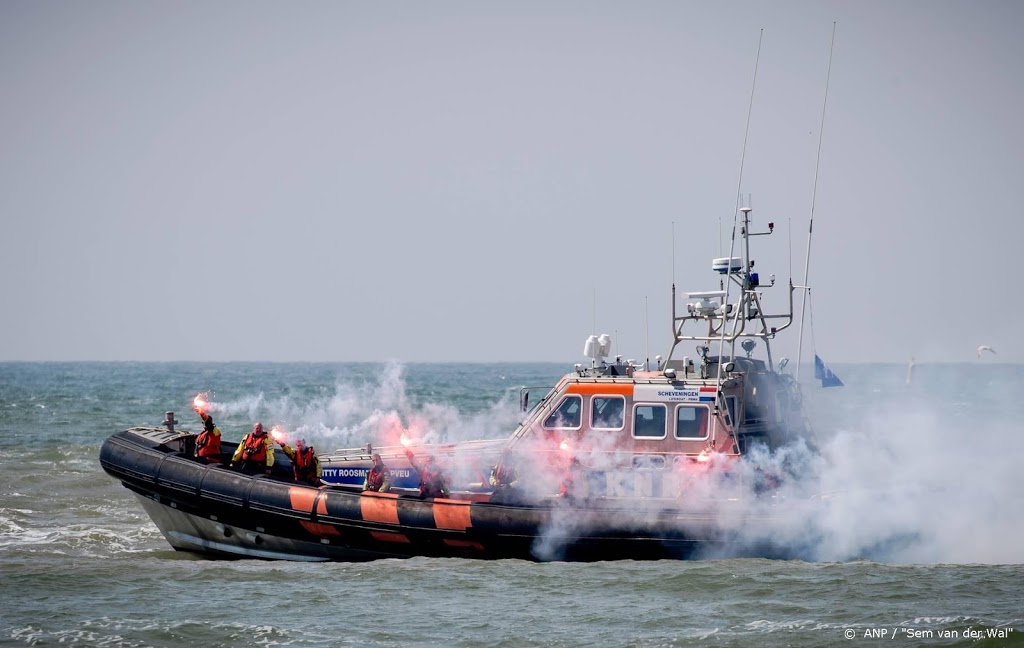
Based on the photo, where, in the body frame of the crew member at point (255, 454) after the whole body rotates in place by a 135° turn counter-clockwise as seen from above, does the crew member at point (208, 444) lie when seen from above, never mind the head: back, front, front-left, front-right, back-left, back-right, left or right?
left

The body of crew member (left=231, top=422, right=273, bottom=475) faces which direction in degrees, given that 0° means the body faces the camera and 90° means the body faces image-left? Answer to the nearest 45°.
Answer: approximately 0°

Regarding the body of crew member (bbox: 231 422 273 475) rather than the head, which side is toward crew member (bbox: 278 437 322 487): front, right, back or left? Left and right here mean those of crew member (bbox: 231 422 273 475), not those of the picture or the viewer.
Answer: left

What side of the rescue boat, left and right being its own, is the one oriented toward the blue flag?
back

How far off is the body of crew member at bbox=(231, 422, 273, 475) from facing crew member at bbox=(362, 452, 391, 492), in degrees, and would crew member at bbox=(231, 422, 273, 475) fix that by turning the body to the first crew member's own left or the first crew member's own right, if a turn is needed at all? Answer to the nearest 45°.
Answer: approximately 45° to the first crew member's own left

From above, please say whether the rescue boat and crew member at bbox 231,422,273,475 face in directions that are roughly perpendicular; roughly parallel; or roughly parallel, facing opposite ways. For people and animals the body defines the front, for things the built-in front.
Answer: roughly perpendicular

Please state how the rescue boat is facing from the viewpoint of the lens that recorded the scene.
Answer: facing to the left of the viewer
